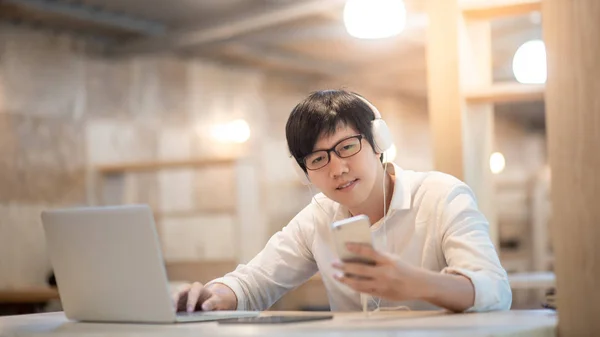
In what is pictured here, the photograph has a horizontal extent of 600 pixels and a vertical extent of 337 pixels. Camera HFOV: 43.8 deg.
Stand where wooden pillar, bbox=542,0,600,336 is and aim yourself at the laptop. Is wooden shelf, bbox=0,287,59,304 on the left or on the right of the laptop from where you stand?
right

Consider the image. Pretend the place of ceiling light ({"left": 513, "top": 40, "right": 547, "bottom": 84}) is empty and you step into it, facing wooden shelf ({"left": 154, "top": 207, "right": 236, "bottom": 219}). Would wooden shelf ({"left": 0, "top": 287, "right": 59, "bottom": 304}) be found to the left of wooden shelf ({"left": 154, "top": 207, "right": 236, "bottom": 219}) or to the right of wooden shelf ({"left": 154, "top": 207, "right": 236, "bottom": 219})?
left

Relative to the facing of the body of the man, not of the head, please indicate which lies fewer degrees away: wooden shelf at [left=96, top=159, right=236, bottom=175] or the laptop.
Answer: the laptop

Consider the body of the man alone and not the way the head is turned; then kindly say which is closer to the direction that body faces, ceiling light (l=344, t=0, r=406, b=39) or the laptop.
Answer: the laptop

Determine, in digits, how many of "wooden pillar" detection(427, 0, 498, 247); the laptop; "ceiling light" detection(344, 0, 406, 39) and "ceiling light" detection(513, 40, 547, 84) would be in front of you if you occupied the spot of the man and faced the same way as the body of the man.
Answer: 1

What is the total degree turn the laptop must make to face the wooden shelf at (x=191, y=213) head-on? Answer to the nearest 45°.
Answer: approximately 45° to its left

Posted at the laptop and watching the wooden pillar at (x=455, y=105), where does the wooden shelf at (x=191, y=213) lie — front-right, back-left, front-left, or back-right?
front-left

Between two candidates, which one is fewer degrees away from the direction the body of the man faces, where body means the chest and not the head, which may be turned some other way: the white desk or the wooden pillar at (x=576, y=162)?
the white desk

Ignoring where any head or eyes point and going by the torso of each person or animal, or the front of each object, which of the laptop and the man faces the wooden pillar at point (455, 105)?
the laptop

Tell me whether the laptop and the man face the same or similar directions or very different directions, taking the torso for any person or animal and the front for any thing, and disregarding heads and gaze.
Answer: very different directions

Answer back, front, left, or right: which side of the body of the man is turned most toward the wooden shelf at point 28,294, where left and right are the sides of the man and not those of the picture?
right

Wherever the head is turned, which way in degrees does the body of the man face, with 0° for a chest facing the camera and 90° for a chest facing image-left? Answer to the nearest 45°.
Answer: approximately 45°

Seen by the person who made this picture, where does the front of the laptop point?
facing away from the viewer and to the right of the viewer

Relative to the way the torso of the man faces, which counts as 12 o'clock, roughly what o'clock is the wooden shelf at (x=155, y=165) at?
The wooden shelf is roughly at 4 o'clock from the man.

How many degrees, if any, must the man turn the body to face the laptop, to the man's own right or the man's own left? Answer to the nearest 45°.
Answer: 0° — they already face it
